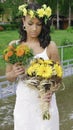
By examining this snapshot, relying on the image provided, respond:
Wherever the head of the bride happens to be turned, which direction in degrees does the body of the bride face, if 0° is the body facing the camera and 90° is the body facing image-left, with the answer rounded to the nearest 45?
approximately 0°
